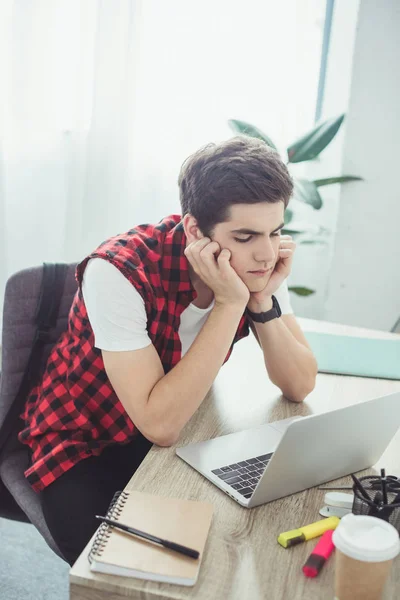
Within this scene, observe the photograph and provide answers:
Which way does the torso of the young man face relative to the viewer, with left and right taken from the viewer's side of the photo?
facing the viewer and to the right of the viewer

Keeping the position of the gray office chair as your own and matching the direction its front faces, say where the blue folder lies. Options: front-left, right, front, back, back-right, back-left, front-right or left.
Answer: front-left

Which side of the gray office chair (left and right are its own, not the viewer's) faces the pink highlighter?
front

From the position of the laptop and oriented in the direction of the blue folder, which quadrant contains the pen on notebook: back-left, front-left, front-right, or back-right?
back-left

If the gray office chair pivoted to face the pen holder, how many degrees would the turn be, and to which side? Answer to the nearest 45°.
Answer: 0° — it already faces it

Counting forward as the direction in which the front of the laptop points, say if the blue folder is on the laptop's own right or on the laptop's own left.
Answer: on the laptop's own right

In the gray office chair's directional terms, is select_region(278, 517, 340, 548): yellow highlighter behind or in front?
in front

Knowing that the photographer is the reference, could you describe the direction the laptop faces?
facing away from the viewer and to the left of the viewer

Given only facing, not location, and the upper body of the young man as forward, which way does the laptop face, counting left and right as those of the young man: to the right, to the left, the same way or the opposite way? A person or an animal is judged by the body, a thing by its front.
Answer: the opposite way

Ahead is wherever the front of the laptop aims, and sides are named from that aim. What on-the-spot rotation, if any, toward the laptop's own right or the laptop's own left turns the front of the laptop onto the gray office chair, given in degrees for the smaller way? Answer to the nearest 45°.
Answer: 0° — it already faces it
